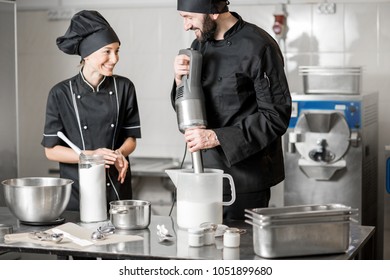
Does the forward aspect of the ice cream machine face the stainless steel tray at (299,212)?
yes

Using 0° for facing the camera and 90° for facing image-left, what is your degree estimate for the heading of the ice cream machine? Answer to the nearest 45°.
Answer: approximately 0°

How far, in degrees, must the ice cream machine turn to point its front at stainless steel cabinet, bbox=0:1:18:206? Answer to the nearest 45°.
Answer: approximately 90° to its right

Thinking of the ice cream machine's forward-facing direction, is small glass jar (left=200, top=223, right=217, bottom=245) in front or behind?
in front

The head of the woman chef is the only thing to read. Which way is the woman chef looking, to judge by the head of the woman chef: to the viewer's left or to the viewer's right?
to the viewer's right

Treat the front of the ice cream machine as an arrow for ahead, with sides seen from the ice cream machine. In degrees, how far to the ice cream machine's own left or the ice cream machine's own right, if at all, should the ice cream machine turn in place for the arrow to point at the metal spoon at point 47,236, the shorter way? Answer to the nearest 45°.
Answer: approximately 45° to the ice cream machine's own right

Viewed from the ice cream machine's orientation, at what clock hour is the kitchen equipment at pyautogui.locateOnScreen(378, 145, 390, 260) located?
The kitchen equipment is roughly at 8 o'clock from the ice cream machine.

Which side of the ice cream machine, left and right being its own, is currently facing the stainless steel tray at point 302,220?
front

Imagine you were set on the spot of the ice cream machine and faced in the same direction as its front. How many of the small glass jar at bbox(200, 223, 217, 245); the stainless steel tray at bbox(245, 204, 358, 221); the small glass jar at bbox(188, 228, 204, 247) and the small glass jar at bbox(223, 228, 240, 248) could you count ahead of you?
4

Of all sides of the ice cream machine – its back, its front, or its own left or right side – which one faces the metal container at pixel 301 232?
front

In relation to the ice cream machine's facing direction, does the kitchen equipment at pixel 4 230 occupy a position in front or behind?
in front
